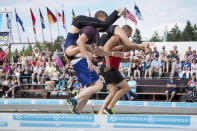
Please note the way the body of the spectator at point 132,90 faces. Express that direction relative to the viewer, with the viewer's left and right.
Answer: facing the viewer and to the left of the viewer

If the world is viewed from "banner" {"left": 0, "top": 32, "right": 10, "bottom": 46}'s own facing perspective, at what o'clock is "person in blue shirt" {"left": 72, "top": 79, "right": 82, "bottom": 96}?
The person in blue shirt is roughly at 11 o'clock from the banner.

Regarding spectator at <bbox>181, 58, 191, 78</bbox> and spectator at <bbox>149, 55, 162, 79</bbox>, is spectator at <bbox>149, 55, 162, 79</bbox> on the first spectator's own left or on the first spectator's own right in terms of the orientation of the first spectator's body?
on the first spectator's own right

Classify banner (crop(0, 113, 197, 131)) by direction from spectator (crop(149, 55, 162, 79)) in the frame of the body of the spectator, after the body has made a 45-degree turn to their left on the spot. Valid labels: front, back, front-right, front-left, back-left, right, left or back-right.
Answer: front-right

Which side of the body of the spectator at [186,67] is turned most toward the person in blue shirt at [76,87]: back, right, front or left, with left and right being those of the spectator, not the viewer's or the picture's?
right

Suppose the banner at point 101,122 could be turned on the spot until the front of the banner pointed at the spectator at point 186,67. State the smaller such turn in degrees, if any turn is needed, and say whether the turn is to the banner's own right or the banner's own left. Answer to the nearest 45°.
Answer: approximately 135° to the banner's own left

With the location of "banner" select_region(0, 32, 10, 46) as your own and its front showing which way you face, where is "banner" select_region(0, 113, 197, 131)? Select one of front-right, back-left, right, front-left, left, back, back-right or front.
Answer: front

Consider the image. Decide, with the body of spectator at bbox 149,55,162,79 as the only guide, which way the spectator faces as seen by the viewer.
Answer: toward the camera

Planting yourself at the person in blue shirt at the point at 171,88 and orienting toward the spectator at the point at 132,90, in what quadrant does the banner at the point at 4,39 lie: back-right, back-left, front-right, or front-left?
front-right

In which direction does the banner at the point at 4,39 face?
toward the camera

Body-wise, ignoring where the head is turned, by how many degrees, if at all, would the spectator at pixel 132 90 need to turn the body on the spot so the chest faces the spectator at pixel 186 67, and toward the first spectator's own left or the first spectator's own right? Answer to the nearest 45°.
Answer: approximately 135° to the first spectator's own left

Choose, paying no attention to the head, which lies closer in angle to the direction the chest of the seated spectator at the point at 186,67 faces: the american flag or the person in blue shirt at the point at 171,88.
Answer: the person in blue shirt

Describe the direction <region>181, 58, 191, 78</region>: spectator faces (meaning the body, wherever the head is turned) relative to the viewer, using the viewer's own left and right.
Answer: facing the viewer
